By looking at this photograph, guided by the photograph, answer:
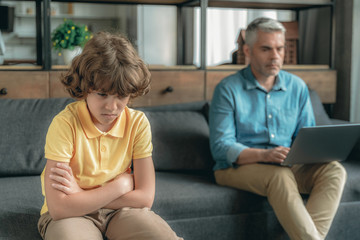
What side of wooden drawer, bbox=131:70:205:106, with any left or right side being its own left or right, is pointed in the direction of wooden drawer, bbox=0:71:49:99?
right

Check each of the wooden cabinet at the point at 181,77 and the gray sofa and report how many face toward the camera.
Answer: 2

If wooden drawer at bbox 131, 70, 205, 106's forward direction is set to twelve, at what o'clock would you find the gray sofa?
The gray sofa is roughly at 12 o'clock from the wooden drawer.

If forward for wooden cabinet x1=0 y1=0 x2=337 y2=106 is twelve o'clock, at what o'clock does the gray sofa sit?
The gray sofa is roughly at 12 o'clock from the wooden cabinet.
